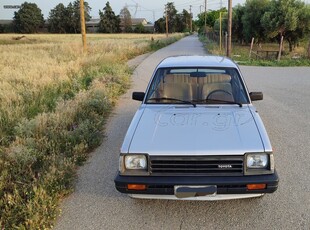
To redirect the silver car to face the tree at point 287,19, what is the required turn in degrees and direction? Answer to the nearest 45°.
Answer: approximately 180°

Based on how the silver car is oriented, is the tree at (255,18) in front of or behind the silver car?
behind

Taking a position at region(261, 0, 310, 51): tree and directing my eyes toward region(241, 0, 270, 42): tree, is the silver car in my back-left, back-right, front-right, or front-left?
back-left

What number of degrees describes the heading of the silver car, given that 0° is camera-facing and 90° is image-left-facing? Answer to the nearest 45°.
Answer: approximately 0°
